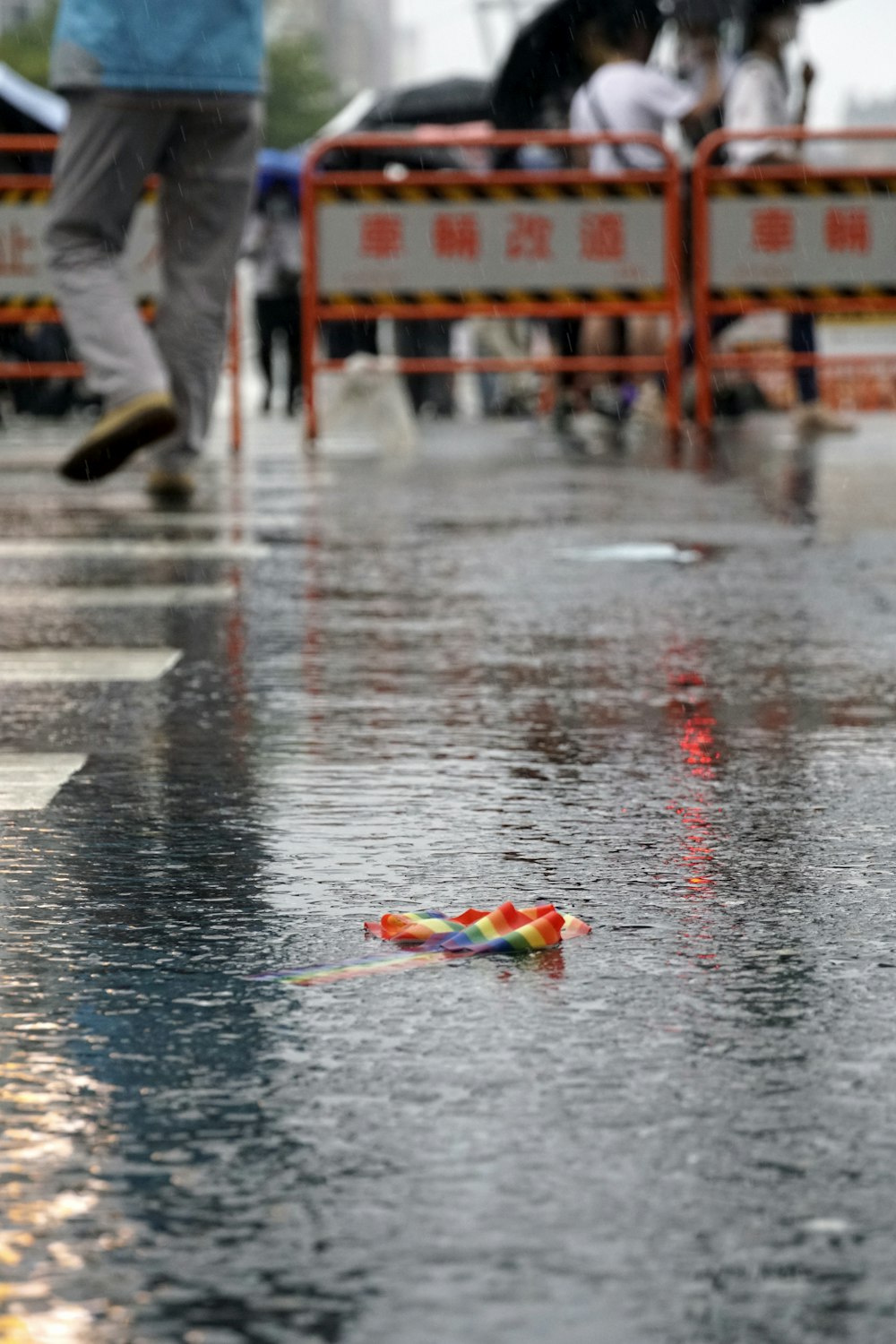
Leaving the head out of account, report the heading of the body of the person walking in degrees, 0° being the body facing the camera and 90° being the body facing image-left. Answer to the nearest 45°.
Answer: approximately 135°

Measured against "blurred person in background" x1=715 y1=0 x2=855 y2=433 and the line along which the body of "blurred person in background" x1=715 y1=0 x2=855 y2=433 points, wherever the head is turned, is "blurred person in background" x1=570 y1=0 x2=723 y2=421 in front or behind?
behind

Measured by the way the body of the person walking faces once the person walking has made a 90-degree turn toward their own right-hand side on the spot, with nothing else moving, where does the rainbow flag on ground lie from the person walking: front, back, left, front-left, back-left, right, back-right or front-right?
back-right

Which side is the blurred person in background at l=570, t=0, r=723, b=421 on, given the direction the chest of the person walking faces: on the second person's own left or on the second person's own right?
on the second person's own right

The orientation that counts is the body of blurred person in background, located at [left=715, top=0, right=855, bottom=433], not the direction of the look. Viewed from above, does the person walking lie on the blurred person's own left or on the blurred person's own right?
on the blurred person's own right

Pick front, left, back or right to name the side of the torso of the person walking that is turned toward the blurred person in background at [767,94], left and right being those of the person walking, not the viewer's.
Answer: right

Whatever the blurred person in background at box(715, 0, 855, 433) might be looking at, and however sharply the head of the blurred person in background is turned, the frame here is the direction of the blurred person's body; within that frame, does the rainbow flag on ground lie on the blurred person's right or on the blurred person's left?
on the blurred person's right
